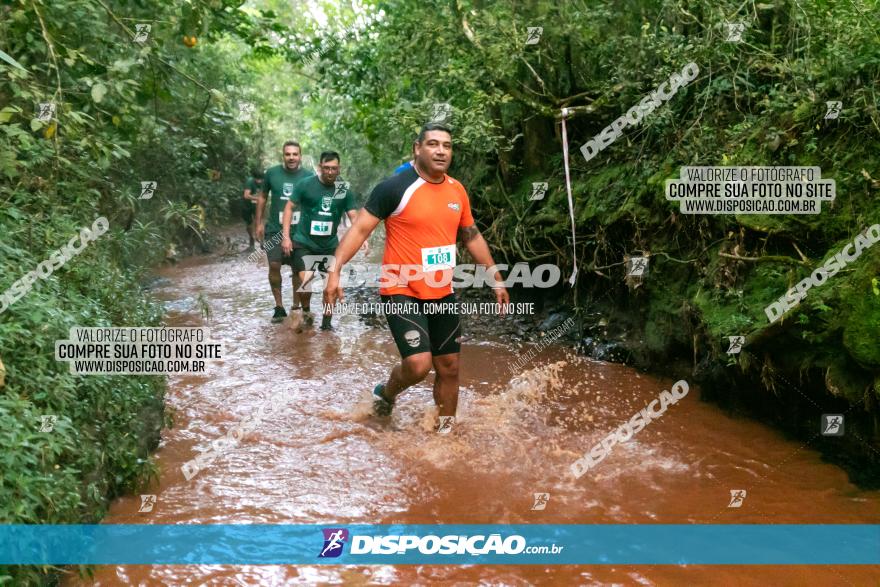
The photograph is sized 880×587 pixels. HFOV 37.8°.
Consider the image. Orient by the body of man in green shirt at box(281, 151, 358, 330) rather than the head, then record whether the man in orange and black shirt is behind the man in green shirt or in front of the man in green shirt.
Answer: in front

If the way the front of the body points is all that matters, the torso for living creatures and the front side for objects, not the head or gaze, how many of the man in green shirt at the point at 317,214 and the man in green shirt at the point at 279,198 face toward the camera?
2

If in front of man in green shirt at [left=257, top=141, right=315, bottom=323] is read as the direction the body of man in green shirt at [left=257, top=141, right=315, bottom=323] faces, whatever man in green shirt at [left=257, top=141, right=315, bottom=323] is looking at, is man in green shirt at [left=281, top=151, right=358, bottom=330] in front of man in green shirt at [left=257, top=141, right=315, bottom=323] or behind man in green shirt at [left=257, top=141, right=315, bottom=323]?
in front

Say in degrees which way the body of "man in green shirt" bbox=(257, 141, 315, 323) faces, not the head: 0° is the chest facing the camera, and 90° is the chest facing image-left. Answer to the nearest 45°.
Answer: approximately 0°

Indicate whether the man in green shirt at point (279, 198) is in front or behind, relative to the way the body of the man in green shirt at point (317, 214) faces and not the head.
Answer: behind

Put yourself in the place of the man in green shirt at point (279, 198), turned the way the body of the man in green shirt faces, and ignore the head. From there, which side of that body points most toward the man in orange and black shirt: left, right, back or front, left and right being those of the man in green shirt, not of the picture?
front
